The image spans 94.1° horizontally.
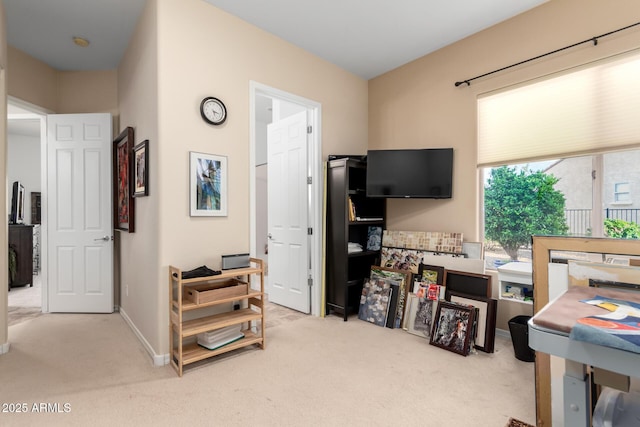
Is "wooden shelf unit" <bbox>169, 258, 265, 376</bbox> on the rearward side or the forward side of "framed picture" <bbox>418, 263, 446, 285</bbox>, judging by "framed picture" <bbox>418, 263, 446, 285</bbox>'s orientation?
on the forward side

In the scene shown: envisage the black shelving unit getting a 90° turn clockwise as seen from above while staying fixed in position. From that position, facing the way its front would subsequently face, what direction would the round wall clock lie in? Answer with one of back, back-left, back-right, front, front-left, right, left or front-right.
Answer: front

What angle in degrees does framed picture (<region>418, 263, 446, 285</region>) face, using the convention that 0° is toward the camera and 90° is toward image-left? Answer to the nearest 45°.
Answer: approximately 45°

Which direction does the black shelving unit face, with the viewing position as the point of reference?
facing the viewer and to the right of the viewer

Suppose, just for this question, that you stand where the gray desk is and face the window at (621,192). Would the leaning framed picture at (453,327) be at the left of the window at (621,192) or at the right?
left

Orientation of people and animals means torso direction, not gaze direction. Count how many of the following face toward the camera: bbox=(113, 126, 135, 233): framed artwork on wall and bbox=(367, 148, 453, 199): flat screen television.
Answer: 1

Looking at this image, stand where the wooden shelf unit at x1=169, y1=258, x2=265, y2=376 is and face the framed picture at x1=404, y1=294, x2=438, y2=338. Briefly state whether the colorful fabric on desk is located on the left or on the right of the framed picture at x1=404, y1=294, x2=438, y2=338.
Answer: right

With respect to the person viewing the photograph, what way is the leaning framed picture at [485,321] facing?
facing the viewer and to the left of the viewer

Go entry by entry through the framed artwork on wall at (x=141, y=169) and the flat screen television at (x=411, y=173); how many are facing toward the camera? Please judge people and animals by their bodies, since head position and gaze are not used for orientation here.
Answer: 1

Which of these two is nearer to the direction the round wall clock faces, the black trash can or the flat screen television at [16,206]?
the black trash can

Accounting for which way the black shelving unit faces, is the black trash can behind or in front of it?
in front

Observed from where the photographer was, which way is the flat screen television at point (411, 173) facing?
facing the viewer
